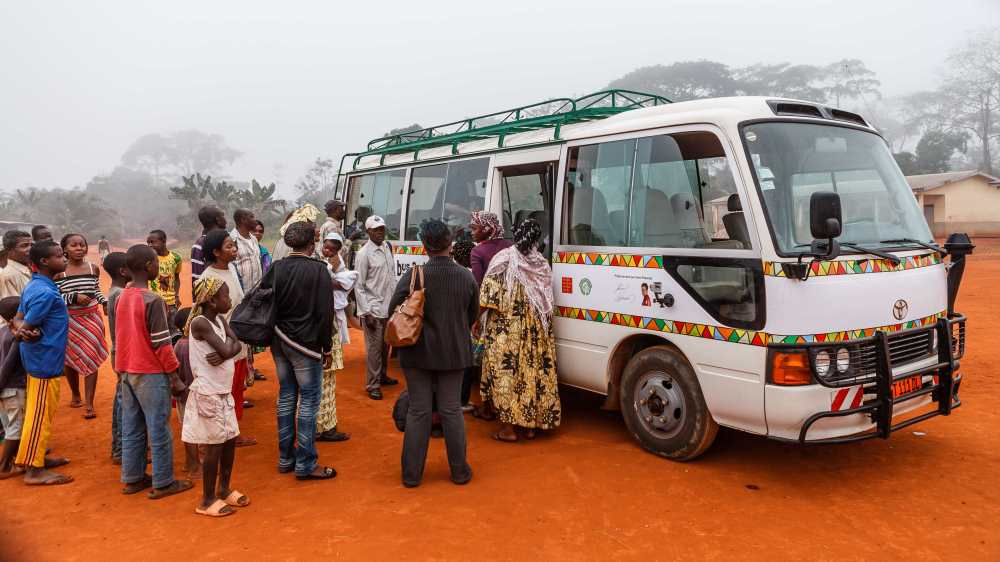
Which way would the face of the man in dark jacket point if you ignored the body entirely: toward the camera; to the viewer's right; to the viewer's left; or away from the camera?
away from the camera

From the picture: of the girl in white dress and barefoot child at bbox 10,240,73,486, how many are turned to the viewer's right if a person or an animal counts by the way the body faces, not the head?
2

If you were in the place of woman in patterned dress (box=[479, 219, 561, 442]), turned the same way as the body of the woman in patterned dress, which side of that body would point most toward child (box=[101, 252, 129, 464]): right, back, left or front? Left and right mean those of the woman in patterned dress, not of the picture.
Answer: left

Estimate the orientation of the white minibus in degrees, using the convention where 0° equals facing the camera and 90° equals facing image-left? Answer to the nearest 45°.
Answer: approximately 315°

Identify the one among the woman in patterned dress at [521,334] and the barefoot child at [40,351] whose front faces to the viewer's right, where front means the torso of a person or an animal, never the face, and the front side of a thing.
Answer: the barefoot child

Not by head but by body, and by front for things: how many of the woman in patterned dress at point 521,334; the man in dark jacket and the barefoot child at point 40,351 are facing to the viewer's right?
1

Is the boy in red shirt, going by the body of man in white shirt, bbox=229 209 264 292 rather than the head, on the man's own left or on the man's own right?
on the man's own right

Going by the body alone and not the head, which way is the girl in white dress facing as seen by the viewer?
to the viewer's right

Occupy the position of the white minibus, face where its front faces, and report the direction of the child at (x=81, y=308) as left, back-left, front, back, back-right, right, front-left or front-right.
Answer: back-right

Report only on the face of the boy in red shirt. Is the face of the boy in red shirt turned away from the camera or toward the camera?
away from the camera

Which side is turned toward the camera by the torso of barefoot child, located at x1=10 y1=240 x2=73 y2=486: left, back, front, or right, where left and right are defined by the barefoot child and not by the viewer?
right

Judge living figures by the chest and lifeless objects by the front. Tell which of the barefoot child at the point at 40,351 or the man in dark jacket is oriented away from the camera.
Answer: the man in dark jacket

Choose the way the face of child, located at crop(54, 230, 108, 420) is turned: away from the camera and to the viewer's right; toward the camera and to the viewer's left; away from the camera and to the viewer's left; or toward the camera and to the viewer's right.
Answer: toward the camera and to the viewer's right

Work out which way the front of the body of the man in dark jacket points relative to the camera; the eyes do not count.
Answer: away from the camera

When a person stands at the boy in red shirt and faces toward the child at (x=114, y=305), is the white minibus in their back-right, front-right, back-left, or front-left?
back-right
